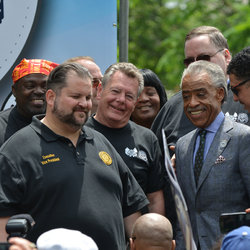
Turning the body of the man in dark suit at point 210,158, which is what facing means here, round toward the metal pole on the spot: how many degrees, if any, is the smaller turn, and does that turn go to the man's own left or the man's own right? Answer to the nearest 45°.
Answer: approximately 90° to the man's own right

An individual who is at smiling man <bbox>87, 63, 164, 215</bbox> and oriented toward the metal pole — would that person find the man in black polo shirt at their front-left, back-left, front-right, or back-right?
back-left

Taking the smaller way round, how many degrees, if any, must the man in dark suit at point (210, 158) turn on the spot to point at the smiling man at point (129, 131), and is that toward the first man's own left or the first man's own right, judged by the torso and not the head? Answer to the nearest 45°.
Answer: approximately 90° to the first man's own right

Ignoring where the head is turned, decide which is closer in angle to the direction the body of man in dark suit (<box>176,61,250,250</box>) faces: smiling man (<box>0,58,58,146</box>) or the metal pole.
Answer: the smiling man

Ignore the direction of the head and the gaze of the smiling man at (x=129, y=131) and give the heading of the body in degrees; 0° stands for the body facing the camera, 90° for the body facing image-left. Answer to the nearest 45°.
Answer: approximately 0°

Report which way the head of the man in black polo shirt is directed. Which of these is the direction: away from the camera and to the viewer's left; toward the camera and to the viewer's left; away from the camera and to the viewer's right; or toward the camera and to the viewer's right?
toward the camera and to the viewer's right

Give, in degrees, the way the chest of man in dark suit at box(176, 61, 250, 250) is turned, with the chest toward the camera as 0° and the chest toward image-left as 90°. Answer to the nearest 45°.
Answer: approximately 45°

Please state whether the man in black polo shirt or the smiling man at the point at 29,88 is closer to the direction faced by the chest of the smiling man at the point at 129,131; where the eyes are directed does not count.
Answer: the man in black polo shirt

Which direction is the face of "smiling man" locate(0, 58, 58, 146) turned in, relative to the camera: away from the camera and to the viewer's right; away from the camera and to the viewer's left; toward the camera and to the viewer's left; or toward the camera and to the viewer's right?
toward the camera and to the viewer's right
